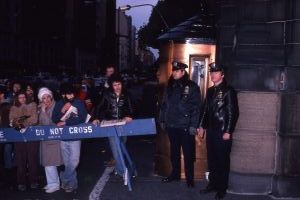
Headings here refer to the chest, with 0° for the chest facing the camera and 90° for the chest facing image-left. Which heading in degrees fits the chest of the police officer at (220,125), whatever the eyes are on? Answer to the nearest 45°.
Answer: approximately 45°

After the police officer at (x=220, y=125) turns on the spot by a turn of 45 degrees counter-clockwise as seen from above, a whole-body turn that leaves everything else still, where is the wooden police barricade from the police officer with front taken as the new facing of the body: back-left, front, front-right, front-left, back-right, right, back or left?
right

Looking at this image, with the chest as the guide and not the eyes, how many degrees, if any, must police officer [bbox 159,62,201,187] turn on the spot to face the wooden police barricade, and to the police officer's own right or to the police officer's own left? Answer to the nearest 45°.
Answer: approximately 45° to the police officer's own right

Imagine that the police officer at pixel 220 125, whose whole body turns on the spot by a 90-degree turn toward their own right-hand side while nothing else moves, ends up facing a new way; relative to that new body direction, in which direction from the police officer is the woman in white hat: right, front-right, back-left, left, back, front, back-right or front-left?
front-left

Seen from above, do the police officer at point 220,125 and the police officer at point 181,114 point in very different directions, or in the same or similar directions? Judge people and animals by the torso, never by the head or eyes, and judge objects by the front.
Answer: same or similar directions

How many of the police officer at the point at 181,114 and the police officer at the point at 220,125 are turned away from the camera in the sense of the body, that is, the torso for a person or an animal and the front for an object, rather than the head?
0

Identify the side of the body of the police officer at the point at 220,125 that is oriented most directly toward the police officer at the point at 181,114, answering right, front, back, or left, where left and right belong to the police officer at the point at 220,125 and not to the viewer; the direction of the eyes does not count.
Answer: right

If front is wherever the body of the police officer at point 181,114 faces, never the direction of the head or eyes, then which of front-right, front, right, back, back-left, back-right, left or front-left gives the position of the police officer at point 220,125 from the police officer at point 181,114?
left
